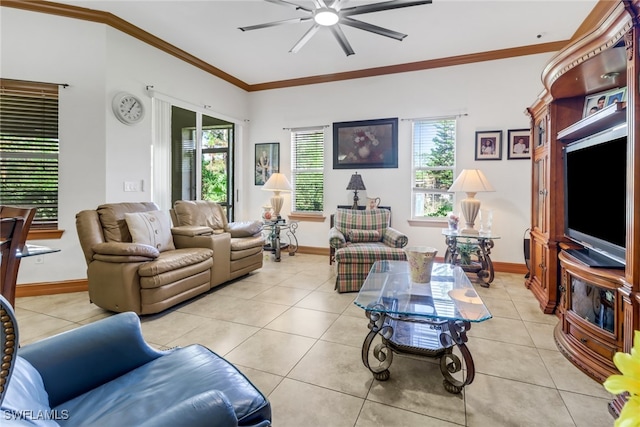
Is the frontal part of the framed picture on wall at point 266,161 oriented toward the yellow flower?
yes

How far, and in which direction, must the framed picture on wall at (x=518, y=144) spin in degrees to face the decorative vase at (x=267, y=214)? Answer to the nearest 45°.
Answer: approximately 90° to its right

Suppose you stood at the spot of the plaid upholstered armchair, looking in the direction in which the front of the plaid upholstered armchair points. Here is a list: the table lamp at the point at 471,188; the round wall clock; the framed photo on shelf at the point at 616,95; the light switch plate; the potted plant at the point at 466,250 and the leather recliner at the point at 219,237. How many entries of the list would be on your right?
3

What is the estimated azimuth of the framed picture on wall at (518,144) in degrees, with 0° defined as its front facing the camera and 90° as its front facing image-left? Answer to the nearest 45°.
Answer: approximately 0°

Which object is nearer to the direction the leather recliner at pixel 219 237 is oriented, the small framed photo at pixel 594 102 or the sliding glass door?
the small framed photo

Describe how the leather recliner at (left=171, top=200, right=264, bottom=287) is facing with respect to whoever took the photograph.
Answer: facing the viewer and to the right of the viewer

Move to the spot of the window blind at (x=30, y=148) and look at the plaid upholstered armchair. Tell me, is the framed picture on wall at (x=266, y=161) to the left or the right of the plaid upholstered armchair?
left

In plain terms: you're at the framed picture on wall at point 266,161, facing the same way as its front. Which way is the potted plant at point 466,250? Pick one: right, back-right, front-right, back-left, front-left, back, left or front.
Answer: front-left

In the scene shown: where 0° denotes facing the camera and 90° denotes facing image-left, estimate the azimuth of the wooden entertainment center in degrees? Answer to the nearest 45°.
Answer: approximately 45°

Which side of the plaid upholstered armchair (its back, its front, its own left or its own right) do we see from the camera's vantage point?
front

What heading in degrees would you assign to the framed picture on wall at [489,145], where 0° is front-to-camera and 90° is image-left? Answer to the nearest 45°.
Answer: approximately 0°

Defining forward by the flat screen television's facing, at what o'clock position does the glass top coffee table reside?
The glass top coffee table is roughly at 12 o'clock from the flat screen television.

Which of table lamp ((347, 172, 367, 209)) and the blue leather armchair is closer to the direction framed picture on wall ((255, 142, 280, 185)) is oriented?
the blue leather armchair

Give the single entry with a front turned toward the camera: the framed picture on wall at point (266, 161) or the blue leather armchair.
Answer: the framed picture on wall

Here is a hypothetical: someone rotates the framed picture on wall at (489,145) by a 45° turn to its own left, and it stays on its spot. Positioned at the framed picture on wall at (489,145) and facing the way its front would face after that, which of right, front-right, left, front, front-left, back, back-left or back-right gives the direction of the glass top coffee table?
front-right

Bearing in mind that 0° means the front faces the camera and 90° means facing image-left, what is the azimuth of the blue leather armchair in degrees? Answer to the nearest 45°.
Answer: approximately 225°

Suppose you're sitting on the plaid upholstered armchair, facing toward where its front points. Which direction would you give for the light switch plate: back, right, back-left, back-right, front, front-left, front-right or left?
right
